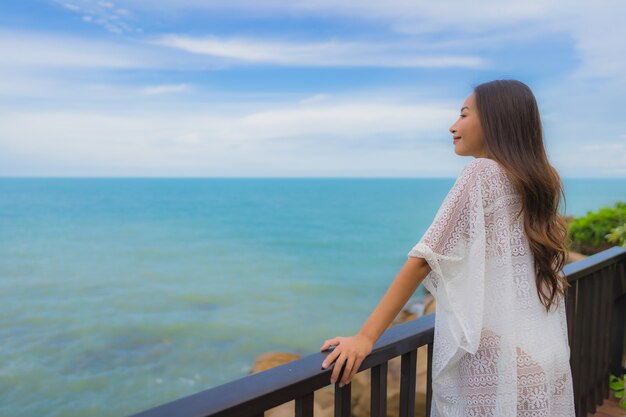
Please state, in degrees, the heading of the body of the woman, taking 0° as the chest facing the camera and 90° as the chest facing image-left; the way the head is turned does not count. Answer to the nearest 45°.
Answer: approximately 135°

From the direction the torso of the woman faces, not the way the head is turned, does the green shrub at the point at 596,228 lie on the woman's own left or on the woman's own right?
on the woman's own right

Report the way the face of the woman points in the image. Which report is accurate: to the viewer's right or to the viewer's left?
to the viewer's left
